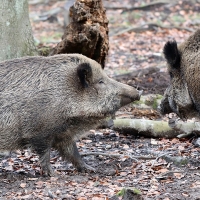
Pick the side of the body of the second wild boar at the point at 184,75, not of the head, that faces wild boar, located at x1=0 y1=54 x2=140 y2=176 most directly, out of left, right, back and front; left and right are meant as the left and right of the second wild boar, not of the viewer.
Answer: front

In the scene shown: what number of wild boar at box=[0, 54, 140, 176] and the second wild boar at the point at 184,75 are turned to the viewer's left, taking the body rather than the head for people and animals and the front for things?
1

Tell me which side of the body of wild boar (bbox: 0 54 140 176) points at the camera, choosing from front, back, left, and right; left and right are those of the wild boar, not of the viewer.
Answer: right

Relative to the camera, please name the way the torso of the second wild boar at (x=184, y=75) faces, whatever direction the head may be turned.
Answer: to the viewer's left

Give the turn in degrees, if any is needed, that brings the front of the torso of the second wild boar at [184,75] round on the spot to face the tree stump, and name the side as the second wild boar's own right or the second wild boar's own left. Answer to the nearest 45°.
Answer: approximately 45° to the second wild boar's own right

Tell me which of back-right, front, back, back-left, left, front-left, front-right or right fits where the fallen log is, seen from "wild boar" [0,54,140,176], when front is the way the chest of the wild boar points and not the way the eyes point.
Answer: front-left

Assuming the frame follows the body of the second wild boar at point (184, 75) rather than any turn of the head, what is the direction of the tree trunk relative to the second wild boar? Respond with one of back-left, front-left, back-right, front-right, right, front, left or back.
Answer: front-right

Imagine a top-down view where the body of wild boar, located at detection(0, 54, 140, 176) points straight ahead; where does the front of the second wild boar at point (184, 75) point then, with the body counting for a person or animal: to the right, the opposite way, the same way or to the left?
the opposite way

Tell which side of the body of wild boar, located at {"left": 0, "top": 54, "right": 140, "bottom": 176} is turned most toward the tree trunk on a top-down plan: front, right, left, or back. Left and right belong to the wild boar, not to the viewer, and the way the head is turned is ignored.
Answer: left
